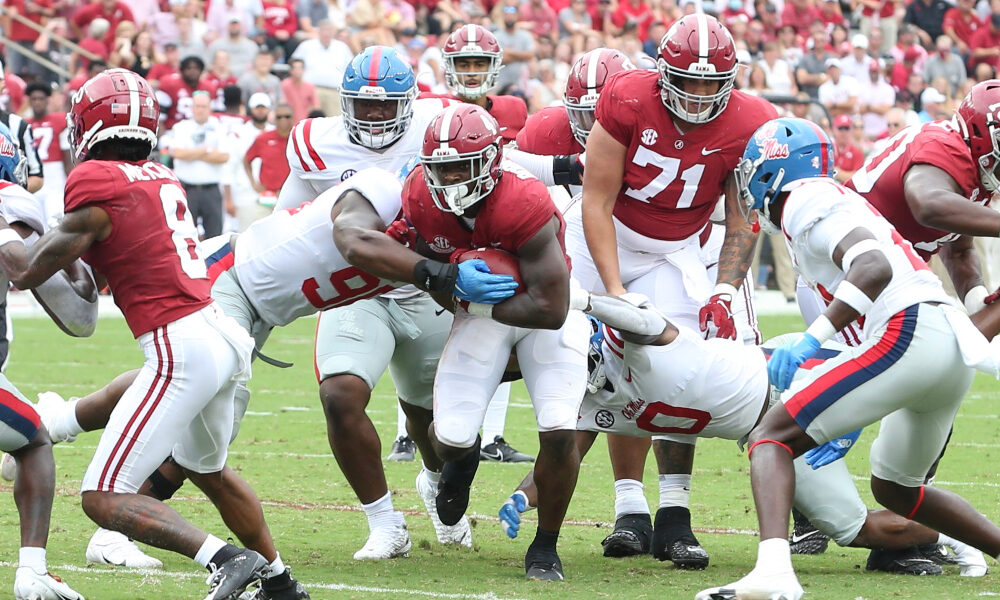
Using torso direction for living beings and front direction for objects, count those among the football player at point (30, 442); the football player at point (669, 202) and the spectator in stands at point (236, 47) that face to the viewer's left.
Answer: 0

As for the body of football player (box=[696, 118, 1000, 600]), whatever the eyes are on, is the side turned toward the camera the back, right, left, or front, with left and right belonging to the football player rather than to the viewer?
left

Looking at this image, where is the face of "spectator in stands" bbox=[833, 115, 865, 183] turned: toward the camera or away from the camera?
toward the camera

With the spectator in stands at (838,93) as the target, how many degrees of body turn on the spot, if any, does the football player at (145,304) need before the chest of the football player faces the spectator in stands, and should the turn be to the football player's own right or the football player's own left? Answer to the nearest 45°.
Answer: approximately 90° to the football player's own right

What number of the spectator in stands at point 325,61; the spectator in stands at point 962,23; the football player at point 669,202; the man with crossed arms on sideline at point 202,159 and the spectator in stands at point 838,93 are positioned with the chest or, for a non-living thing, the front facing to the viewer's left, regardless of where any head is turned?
0

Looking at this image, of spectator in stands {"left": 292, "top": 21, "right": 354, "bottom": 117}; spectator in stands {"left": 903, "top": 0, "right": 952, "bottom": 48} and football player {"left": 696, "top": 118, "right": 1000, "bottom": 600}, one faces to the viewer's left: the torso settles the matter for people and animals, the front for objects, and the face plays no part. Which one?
the football player

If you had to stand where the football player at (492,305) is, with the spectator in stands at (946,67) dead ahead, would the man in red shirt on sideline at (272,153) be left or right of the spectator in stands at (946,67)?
left

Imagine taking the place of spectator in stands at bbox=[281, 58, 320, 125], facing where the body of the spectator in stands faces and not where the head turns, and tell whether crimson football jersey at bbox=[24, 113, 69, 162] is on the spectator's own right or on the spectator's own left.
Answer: on the spectator's own right

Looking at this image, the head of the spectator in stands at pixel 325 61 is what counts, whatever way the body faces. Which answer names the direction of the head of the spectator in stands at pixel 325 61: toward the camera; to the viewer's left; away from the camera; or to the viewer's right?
toward the camera

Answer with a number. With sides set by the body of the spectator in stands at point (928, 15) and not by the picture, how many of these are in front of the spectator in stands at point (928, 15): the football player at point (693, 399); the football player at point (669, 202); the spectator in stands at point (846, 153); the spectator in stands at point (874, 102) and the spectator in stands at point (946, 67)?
5

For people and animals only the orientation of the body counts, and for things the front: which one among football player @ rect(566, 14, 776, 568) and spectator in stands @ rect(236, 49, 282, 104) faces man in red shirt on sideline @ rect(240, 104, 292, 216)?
spectator in stands @ rect(236, 49, 282, 104)

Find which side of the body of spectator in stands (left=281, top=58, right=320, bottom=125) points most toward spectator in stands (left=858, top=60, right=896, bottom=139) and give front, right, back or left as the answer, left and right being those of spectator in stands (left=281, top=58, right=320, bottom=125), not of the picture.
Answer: left

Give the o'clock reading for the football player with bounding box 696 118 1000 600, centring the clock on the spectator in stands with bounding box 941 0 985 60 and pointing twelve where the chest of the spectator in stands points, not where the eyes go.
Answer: The football player is roughly at 12 o'clock from the spectator in stands.

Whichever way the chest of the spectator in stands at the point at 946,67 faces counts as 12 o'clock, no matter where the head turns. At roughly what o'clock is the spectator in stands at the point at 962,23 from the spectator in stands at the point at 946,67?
the spectator in stands at the point at 962,23 is roughly at 6 o'clock from the spectator in stands at the point at 946,67.

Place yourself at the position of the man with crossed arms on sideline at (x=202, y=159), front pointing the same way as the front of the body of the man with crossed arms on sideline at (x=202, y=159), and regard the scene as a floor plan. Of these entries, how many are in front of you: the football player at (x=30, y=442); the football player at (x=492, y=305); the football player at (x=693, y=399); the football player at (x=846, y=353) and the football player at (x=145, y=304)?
5

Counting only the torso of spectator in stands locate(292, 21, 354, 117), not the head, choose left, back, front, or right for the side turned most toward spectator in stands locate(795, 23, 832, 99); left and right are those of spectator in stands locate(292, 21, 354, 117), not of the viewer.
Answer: left

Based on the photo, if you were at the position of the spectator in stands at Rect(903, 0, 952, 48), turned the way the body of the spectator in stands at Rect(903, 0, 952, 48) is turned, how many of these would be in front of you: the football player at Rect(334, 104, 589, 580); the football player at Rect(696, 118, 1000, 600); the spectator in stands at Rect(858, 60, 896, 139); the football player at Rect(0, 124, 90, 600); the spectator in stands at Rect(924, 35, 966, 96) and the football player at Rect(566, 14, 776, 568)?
6

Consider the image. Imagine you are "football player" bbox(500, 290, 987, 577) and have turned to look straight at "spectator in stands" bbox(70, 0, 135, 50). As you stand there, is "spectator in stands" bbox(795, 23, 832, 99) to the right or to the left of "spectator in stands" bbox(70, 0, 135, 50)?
right

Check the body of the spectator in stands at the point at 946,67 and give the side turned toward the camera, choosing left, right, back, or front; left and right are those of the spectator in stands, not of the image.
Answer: front

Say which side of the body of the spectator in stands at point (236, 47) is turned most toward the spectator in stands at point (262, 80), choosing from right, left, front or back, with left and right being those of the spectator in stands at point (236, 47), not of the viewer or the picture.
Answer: front

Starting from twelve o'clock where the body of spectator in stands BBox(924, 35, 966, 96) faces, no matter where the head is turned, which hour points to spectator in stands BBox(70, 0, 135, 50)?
spectator in stands BBox(70, 0, 135, 50) is roughly at 2 o'clock from spectator in stands BBox(924, 35, 966, 96).
